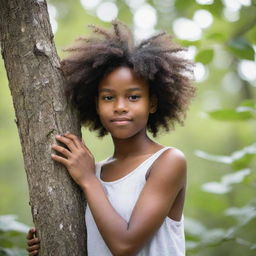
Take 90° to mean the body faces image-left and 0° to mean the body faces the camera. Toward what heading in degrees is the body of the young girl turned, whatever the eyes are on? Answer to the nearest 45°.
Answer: approximately 45°

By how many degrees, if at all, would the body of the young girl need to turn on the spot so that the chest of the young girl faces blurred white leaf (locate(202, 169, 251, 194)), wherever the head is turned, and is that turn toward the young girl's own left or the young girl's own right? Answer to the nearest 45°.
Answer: approximately 180°

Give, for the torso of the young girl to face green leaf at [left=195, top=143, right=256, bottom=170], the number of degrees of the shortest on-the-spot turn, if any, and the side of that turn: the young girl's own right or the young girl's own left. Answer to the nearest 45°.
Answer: approximately 180°

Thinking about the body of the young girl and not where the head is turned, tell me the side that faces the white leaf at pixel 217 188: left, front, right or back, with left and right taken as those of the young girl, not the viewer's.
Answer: back

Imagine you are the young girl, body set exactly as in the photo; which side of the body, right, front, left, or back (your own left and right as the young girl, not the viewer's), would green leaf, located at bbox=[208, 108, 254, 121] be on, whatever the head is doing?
back

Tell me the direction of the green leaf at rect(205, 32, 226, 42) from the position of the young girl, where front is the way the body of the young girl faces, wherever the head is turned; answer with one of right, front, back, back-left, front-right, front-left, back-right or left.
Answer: back

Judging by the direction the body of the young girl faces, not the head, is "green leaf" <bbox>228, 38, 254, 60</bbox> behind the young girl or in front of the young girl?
behind
